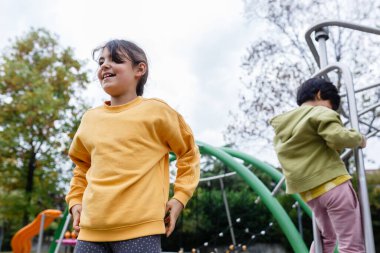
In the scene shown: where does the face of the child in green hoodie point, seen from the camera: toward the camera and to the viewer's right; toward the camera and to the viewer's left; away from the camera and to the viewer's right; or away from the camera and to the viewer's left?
away from the camera and to the viewer's right

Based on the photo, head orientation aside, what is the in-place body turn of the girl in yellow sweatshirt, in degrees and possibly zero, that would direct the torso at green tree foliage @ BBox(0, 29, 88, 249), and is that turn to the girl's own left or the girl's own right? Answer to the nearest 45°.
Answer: approximately 135° to the girl's own right

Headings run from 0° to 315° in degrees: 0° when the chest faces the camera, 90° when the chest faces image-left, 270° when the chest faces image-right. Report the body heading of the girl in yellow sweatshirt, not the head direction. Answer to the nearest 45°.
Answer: approximately 45°

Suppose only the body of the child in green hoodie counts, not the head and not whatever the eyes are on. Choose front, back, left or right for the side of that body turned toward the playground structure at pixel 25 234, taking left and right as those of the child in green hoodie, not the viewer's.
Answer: left

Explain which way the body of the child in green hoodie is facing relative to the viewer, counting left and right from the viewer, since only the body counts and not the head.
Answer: facing away from the viewer and to the right of the viewer

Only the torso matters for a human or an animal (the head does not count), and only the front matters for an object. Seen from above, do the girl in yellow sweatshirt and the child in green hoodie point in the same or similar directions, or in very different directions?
very different directions

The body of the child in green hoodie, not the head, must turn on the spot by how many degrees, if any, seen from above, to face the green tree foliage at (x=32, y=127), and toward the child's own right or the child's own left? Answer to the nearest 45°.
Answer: approximately 90° to the child's own left

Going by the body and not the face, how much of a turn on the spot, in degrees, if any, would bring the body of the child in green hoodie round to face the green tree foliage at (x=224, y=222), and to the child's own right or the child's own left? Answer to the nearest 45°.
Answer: approximately 45° to the child's own left

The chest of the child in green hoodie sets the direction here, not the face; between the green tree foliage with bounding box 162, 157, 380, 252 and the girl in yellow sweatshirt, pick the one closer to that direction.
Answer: the green tree foliage

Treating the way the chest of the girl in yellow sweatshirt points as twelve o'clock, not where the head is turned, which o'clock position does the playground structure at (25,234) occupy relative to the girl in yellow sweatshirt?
The playground structure is roughly at 4 o'clock from the girl in yellow sweatshirt.
